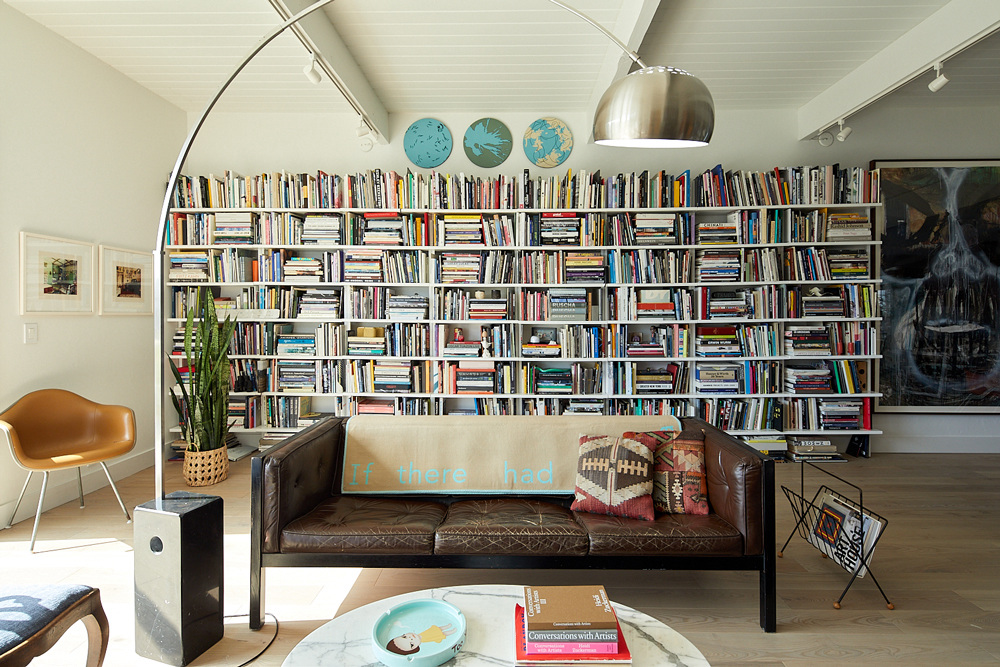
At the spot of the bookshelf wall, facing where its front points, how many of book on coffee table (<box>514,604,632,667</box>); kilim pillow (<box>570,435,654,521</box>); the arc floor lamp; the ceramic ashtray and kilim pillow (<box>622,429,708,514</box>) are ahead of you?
5

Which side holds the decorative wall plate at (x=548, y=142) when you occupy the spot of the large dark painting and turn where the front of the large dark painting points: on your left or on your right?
on your right

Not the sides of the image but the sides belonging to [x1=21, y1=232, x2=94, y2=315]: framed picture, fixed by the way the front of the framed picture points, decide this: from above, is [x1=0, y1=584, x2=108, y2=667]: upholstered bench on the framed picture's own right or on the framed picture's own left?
on the framed picture's own right

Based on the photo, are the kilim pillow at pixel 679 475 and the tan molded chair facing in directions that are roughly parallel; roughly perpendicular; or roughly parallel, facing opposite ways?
roughly perpendicular

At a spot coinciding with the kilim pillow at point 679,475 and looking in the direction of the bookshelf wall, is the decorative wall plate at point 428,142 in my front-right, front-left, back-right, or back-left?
front-left

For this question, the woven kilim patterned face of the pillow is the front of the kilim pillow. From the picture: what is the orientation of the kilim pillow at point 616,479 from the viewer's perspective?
toward the camera

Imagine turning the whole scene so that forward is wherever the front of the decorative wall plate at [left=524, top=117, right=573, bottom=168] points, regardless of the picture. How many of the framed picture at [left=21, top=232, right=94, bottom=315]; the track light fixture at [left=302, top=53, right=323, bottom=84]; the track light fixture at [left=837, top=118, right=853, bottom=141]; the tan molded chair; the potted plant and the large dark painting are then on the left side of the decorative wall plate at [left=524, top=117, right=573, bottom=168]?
2

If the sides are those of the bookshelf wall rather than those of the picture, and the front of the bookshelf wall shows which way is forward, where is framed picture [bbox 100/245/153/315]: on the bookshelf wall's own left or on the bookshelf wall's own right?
on the bookshelf wall's own right

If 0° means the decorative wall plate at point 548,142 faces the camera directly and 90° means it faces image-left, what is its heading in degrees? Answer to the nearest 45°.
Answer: approximately 0°

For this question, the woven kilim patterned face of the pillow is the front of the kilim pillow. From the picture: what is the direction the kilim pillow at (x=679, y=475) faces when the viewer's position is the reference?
facing the viewer

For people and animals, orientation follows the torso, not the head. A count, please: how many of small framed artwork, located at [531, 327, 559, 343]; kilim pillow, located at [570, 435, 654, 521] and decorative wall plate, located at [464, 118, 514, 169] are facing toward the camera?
3

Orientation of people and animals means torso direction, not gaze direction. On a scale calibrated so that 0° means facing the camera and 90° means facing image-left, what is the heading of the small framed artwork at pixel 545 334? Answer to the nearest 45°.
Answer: approximately 0°
